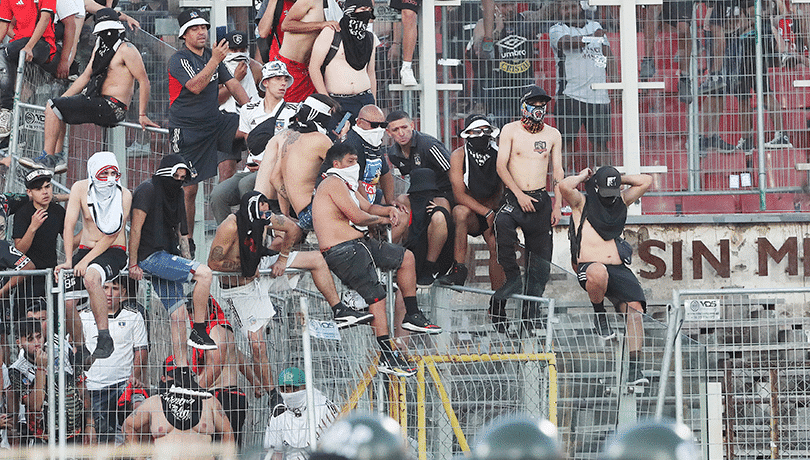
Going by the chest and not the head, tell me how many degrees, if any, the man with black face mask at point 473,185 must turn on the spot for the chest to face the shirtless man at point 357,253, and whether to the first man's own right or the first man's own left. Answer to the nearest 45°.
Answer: approximately 45° to the first man's own right

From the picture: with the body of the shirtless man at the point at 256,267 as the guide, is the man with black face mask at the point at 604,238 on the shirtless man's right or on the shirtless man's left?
on the shirtless man's left

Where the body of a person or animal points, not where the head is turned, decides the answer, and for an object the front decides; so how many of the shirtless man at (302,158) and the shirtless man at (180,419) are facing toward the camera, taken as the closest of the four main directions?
1

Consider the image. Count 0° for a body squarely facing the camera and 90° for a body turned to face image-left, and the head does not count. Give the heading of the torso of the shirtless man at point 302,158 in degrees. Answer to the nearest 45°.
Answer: approximately 225°

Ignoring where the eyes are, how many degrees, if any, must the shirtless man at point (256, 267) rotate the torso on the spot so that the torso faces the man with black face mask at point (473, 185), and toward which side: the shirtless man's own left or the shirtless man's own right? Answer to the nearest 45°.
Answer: approximately 90° to the shirtless man's own left

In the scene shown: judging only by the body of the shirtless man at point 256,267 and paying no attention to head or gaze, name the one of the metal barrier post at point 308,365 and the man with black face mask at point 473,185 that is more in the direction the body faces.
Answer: the metal barrier post

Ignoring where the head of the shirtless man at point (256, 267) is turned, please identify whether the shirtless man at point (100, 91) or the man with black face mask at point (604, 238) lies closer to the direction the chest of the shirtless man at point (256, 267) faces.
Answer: the man with black face mask

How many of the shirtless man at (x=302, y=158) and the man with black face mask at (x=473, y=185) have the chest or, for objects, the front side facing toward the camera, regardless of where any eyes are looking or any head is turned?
1

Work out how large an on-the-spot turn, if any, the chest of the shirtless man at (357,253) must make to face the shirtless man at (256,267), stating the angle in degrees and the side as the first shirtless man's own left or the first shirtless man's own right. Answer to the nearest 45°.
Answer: approximately 135° to the first shirtless man's own right

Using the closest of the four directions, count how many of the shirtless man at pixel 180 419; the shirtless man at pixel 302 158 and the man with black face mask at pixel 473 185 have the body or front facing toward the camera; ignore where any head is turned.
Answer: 2

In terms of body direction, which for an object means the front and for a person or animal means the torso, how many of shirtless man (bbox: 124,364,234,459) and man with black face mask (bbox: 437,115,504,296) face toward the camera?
2
